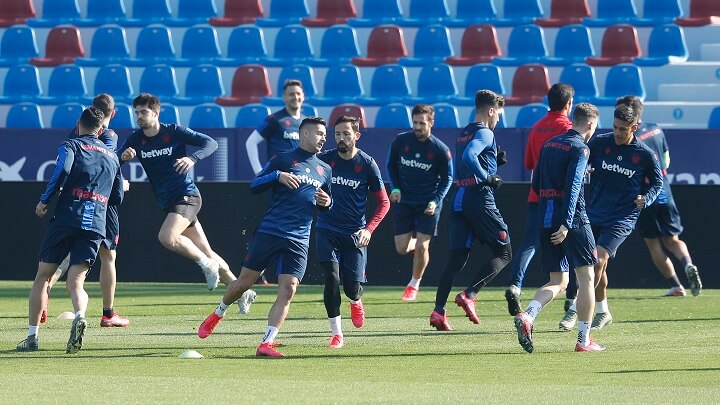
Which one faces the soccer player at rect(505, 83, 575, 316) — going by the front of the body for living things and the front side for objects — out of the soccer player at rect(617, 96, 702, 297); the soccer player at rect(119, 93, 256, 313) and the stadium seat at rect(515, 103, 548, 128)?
the stadium seat

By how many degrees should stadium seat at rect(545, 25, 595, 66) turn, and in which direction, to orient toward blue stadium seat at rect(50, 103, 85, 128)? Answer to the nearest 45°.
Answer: approximately 45° to its right

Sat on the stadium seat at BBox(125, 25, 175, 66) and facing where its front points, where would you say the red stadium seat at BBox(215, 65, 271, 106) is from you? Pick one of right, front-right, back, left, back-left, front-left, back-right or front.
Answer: left

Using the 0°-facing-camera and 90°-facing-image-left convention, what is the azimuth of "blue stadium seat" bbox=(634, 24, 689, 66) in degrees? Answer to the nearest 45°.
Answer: approximately 45°

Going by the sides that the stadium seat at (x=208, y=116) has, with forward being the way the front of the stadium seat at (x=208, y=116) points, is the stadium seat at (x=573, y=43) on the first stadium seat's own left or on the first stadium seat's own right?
on the first stadium seat's own left

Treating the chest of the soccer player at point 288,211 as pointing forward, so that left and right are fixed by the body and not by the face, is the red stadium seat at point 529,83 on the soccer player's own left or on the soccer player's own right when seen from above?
on the soccer player's own left
